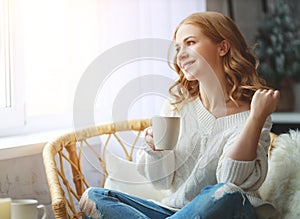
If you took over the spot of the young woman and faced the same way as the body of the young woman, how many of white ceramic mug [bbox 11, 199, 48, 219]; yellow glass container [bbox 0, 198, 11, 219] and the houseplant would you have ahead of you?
2

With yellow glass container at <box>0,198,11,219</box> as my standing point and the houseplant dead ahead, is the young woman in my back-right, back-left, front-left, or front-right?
front-right

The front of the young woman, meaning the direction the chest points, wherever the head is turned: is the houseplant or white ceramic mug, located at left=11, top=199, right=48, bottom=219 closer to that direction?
the white ceramic mug

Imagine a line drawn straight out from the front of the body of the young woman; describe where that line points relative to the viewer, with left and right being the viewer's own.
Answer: facing the viewer and to the left of the viewer

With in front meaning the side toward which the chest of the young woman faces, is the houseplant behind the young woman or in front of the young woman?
behind

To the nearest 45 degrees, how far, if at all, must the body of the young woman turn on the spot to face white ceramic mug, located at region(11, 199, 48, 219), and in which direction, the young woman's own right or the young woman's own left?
0° — they already face it
